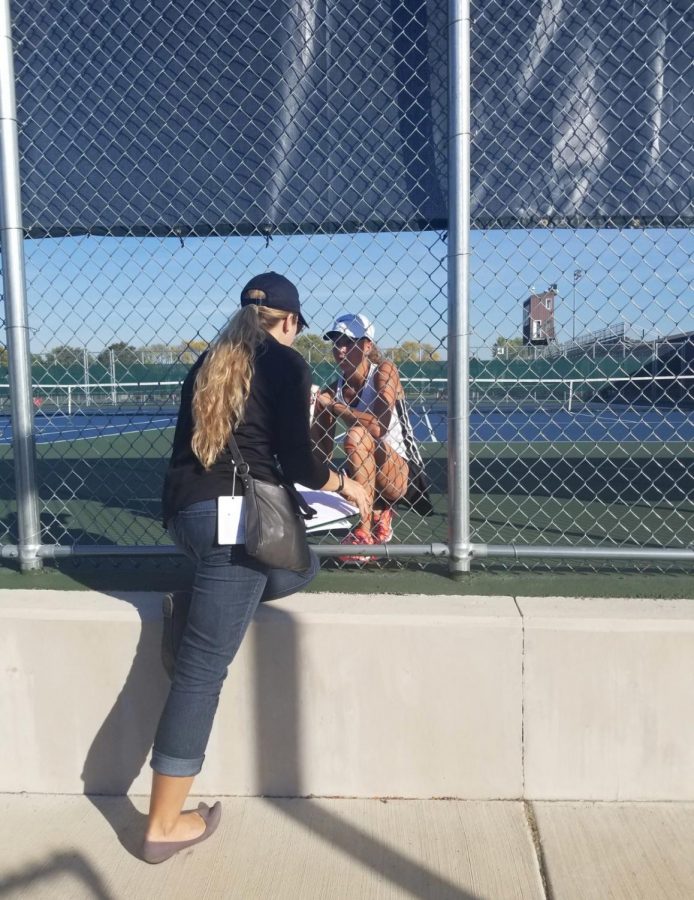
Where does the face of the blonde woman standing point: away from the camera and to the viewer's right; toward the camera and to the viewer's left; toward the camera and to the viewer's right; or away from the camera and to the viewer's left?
away from the camera and to the viewer's right

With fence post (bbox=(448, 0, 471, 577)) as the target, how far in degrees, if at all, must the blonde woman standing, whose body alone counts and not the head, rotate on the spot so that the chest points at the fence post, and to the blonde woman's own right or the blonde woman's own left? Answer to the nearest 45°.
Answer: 0° — they already face it

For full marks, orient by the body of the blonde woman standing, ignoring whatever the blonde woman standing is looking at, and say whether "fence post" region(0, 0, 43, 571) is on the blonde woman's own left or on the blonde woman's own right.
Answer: on the blonde woman's own left

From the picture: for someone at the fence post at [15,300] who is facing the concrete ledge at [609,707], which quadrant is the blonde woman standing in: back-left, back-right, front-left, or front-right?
front-right

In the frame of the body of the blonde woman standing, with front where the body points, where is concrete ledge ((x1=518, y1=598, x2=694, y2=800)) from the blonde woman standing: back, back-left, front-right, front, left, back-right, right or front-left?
front-right

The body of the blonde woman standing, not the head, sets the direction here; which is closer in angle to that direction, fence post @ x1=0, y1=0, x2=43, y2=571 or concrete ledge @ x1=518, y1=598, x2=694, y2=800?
the concrete ledge

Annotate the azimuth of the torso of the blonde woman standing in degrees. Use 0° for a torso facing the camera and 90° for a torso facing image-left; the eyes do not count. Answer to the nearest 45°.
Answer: approximately 225°

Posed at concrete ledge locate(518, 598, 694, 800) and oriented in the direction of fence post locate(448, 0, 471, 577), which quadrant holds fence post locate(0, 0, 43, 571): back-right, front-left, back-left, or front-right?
front-left
